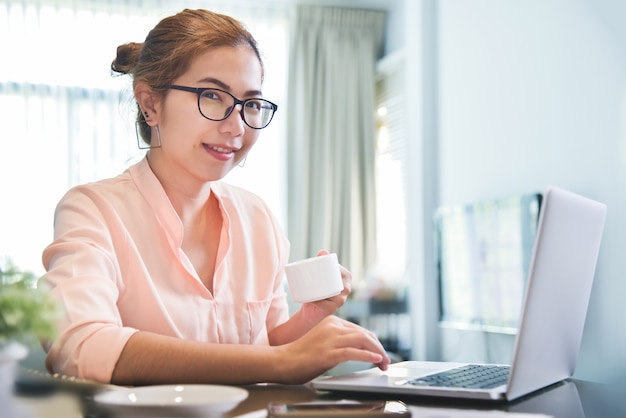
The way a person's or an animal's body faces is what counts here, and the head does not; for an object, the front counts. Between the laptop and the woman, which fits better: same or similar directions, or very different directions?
very different directions

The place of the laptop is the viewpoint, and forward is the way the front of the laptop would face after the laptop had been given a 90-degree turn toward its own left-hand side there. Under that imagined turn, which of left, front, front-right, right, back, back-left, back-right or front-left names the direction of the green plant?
front-right

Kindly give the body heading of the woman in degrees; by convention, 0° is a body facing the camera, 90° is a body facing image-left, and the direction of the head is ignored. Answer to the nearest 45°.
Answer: approximately 315°

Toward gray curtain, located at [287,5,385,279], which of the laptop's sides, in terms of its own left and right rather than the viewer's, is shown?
right

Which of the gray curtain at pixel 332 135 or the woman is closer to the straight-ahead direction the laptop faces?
the woman

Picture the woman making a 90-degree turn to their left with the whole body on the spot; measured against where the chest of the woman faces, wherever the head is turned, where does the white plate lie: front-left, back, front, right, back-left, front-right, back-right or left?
back-right

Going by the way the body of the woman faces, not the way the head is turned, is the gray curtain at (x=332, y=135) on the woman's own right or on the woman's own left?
on the woman's own left

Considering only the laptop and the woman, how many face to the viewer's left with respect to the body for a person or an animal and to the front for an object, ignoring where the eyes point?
1

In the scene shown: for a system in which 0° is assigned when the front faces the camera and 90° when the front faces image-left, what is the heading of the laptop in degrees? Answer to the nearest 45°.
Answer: approximately 90°

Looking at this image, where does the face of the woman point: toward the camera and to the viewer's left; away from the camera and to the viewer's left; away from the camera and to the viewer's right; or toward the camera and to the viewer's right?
toward the camera and to the viewer's right
